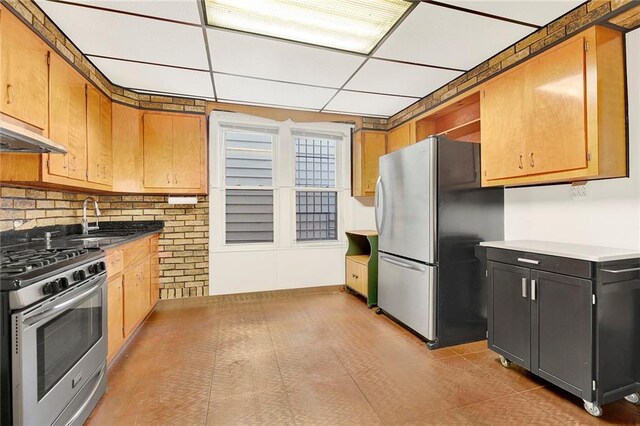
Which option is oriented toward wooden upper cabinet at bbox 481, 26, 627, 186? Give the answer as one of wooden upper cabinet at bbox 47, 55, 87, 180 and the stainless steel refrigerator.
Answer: wooden upper cabinet at bbox 47, 55, 87, 180

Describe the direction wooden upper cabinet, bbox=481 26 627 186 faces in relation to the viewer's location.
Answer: facing the viewer and to the left of the viewer

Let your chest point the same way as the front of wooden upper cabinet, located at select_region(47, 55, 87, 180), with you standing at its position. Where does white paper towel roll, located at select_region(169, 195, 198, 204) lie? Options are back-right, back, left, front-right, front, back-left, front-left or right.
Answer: left

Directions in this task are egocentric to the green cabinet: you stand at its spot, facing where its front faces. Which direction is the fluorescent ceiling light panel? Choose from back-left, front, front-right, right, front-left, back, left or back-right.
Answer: front-left

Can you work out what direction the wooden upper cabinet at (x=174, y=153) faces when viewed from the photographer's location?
facing the viewer

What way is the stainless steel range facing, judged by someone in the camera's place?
facing the viewer and to the right of the viewer

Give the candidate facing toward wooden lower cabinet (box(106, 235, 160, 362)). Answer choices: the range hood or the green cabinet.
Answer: the green cabinet
